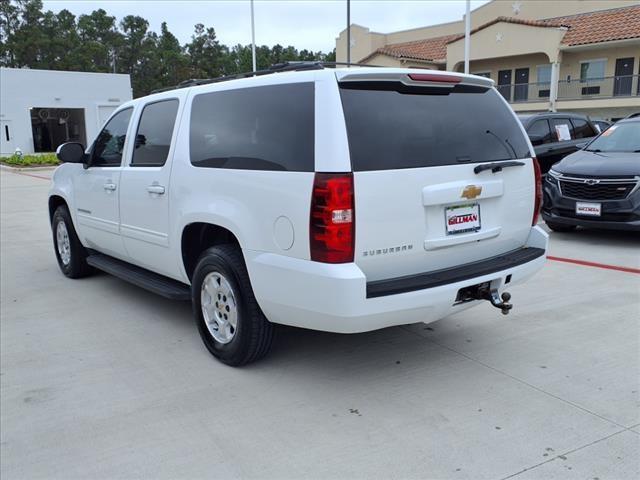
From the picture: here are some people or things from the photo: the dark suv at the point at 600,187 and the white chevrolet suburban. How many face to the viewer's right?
0

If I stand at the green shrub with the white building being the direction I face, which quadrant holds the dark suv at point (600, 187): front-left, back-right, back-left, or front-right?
back-right

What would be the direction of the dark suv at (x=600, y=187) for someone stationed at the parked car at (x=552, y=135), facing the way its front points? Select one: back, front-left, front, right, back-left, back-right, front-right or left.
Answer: front-left

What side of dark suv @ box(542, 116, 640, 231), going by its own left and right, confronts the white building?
right

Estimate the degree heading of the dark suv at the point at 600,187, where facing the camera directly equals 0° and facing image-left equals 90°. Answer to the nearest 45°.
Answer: approximately 45°

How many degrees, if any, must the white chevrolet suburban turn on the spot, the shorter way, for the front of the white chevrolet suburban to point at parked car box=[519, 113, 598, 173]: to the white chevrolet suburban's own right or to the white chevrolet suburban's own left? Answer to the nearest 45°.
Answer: approximately 90° to the white chevrolet suburban's own right

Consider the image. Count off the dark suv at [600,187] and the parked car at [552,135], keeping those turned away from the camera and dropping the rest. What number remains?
0

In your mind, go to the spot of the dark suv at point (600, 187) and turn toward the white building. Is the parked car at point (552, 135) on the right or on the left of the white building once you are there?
right

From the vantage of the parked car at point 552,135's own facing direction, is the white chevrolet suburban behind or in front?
in front

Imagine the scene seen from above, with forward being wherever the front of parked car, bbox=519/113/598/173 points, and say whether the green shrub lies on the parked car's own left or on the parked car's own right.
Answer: on the parked car's own right

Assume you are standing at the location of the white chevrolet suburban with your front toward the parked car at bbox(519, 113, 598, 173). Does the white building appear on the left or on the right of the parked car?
left

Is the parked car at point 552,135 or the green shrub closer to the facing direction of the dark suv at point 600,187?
the green shrub

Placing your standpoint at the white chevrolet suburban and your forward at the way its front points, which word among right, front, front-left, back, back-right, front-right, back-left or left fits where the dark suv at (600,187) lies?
right

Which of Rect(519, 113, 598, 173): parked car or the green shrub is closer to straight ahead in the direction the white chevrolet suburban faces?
the green shrub

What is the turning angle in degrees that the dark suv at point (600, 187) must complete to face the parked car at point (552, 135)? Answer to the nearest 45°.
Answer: approximately 135° to its right

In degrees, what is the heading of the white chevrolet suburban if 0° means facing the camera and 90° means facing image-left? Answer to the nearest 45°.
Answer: approximately 135°

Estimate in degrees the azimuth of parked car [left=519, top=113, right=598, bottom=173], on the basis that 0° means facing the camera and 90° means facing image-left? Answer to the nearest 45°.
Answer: approximately 45°

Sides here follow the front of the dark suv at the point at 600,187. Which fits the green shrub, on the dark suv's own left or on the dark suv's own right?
on the dark suv's own right
